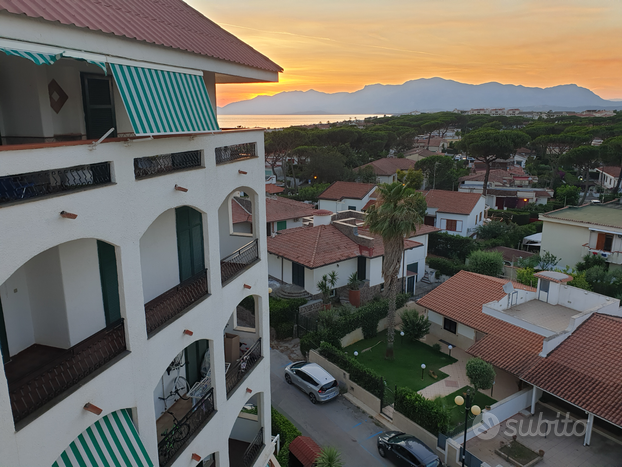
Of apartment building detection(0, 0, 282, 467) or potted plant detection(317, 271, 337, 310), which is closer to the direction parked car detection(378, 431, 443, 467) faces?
the potted plant

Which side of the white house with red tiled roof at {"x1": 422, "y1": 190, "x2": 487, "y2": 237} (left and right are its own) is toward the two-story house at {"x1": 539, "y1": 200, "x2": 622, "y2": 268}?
left

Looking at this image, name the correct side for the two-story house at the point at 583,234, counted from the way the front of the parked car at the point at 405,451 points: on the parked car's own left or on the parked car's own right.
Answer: on the parked car's own right

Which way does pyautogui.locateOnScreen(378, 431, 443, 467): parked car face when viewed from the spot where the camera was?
facing away from the viewer and to the left of the viewer

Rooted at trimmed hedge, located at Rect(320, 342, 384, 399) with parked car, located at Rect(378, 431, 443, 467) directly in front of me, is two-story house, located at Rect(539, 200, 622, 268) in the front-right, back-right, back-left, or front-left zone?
back-left

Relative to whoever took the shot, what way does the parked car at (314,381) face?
facing away from the viewer and to the left of the viewer

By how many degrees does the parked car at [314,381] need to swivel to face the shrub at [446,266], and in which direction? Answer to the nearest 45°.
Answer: approximately 90° to its right

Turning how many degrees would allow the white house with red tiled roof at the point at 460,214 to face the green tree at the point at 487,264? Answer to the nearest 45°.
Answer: approximately 45° to its left

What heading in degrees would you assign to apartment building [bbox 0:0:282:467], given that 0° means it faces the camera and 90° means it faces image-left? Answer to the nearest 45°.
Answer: approximately 315°
